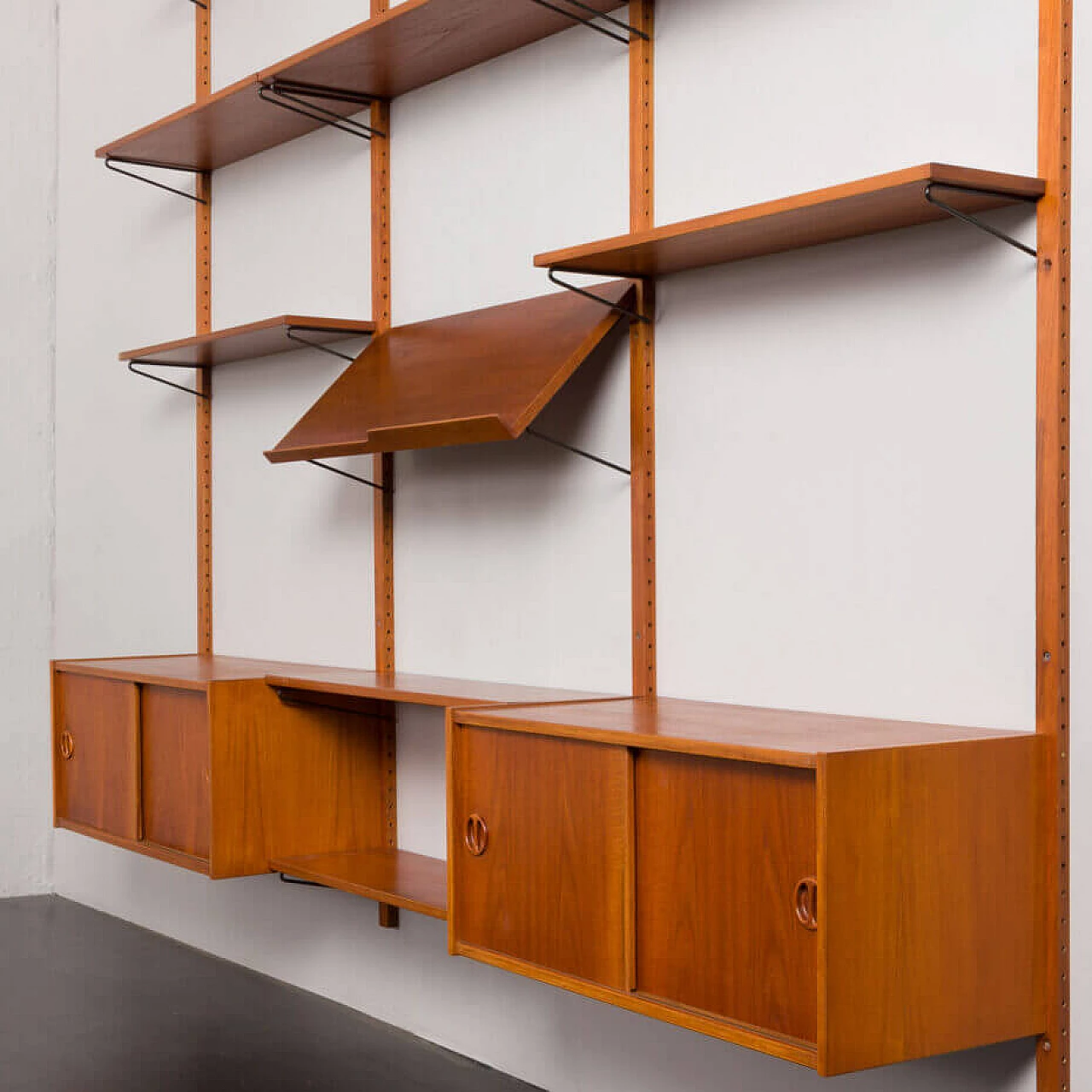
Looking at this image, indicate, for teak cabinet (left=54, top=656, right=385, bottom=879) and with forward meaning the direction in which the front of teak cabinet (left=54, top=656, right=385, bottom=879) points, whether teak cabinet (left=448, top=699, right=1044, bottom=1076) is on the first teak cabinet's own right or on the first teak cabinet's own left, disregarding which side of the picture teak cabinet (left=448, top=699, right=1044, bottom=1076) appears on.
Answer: on the first teak cabinet's own left

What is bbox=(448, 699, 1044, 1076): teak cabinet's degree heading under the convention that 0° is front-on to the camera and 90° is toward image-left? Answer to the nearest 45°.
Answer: approximately 45°

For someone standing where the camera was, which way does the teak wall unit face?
facing the viewer and to the left of the viewer

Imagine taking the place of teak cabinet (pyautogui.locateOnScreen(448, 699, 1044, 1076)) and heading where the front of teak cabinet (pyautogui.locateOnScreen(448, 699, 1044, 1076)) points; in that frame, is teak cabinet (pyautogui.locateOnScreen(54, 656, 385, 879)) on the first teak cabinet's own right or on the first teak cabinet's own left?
on the first teak cabinet's own right

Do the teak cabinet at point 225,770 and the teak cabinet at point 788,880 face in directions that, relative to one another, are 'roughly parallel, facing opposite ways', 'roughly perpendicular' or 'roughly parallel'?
roughly parallel

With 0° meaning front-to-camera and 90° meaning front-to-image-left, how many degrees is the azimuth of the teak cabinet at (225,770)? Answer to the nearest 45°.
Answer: approximately 45°
